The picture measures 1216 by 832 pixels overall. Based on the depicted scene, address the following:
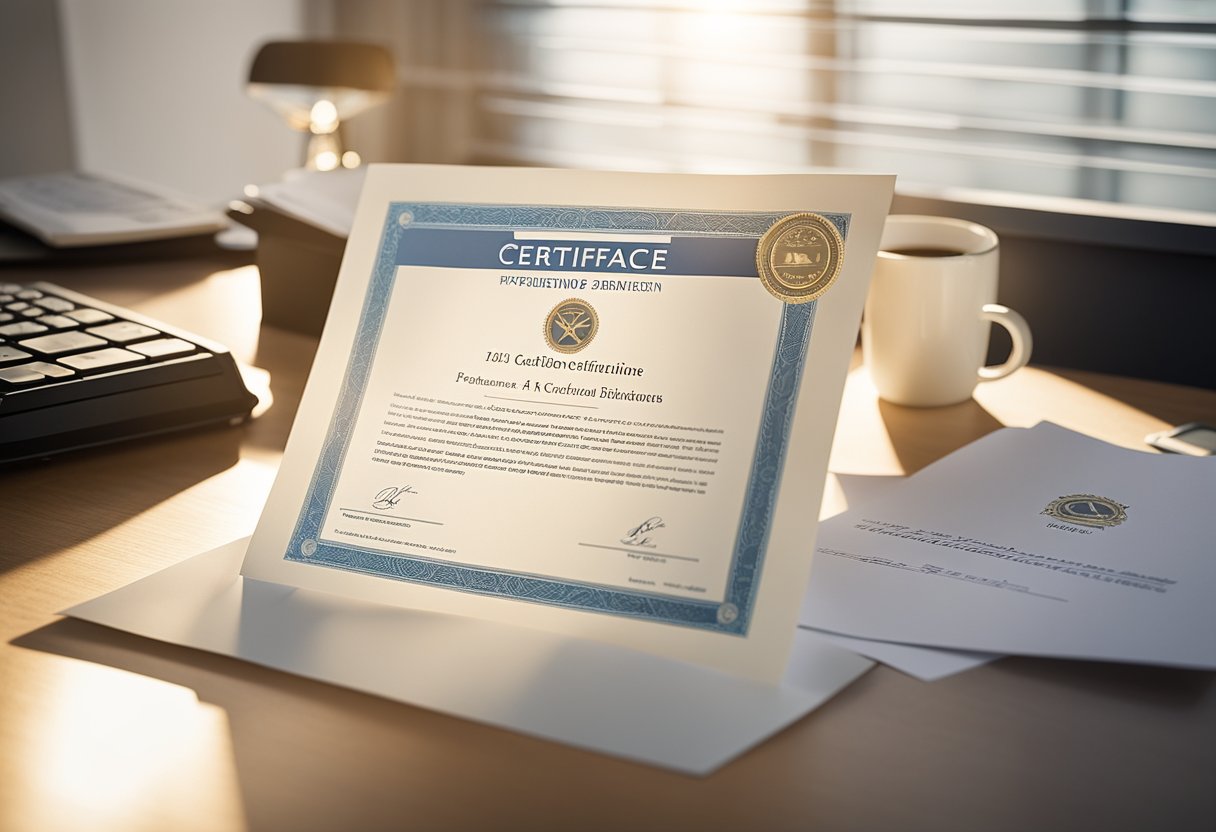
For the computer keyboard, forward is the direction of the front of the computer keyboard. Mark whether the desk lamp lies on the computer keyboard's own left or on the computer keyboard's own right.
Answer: on the computer keyboard's own left

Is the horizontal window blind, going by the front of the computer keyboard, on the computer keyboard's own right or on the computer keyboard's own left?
on the computer keyboard's own left
